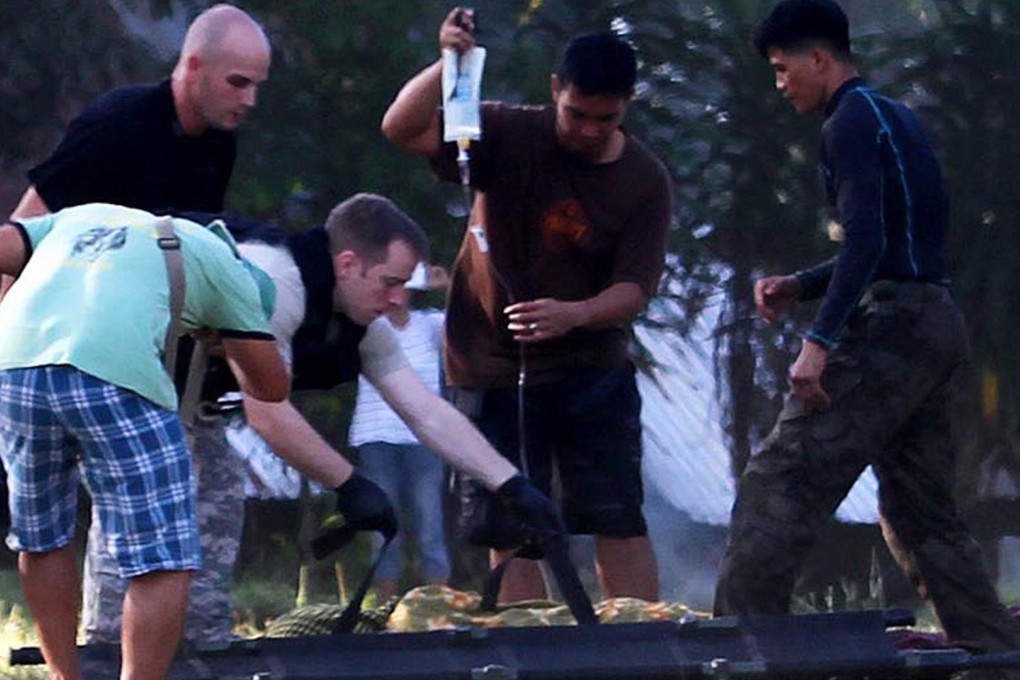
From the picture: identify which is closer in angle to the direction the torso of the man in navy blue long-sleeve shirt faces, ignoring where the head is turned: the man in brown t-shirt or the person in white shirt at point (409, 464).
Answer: the man in brown t-shirt

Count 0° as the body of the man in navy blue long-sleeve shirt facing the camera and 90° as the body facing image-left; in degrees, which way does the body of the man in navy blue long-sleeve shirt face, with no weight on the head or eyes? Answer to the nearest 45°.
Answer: approximately 90°

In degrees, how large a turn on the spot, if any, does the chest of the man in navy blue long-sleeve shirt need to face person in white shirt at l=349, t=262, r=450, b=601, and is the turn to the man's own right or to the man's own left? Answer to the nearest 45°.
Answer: approximately 45° to the man's own right
